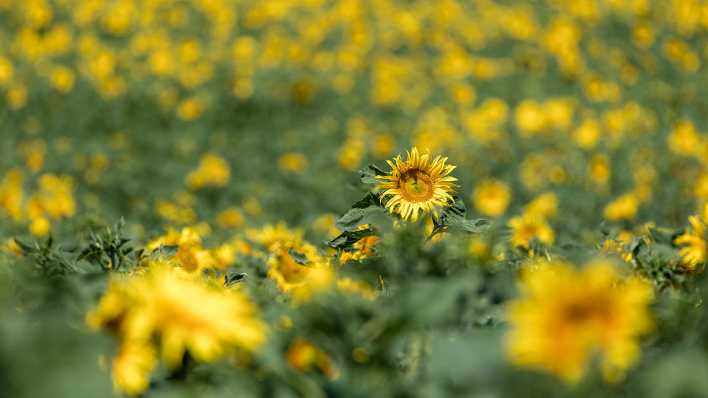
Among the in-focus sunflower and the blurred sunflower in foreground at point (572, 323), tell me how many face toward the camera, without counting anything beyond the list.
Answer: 2

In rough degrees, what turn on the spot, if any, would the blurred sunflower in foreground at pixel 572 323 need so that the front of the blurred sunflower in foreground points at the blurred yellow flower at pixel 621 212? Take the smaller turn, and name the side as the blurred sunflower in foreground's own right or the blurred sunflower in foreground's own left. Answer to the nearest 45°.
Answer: approximately 180°

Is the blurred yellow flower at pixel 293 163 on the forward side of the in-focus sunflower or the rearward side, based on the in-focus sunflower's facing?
on the rearward side

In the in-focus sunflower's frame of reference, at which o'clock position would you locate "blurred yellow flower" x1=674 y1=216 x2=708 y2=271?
The blurred yellow flower is roughly at 9 o'clock from the in-focus sunflower.

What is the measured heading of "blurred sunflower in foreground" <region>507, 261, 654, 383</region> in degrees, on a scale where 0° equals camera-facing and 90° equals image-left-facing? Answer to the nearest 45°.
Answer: approximately 0°

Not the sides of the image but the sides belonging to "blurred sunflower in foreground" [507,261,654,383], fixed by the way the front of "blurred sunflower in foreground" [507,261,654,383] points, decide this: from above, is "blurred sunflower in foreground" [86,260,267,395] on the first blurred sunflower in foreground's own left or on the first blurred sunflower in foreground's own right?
on the first blurred sunflower in foreground's own right

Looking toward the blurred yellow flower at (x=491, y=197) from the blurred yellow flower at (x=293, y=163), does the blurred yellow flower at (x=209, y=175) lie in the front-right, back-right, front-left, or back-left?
back-right

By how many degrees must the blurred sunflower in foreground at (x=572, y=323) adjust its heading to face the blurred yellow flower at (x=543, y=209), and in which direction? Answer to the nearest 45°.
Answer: approximately 180°

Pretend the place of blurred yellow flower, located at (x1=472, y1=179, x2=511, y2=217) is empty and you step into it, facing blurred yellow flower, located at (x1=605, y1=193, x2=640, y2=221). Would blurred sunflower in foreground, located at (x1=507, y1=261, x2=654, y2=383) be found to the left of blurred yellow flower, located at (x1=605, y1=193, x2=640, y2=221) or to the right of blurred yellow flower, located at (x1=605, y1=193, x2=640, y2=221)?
right

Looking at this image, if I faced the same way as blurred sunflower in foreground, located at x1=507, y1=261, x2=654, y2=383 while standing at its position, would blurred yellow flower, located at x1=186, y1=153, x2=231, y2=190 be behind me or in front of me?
behind
